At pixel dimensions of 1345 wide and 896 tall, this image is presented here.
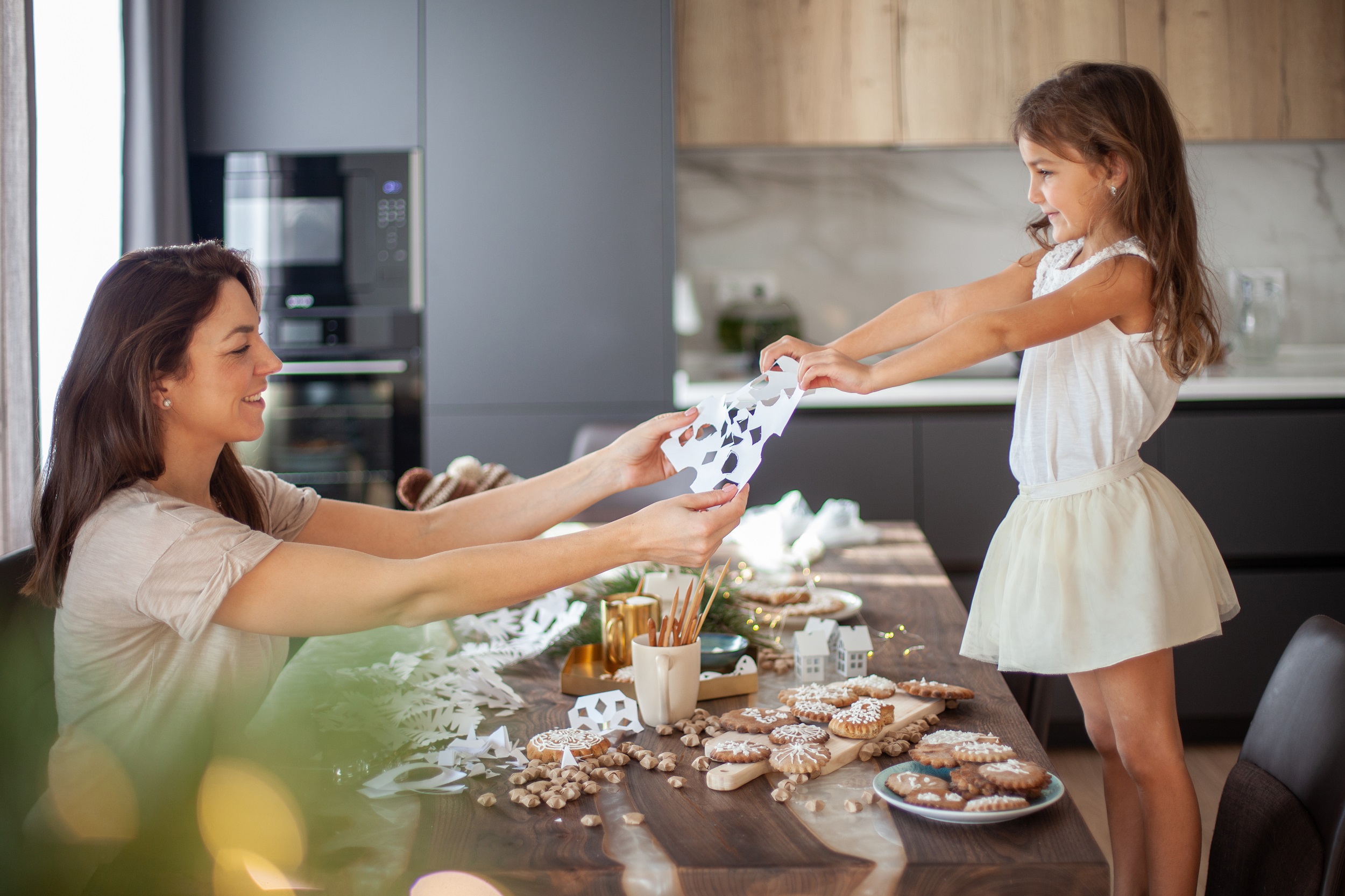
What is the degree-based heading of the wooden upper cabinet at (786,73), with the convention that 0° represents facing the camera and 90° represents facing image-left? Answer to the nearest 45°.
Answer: approximately 0°

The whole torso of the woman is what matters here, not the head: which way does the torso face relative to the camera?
to the viewer's right

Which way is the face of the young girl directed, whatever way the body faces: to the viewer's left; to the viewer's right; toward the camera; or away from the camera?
to the viewer's left

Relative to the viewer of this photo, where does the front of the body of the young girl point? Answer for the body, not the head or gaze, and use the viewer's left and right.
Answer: facing to the left of the viewer

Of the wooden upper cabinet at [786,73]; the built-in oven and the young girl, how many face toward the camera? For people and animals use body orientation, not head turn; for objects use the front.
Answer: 2

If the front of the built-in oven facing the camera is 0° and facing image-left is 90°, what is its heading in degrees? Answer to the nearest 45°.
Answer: approximately 0°

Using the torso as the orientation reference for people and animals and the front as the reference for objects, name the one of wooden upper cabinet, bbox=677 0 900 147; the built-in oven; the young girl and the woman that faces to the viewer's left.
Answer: the young girl
